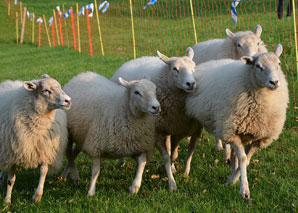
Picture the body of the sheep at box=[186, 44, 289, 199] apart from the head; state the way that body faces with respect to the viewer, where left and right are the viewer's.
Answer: facing the viewer and to the right of the viewer

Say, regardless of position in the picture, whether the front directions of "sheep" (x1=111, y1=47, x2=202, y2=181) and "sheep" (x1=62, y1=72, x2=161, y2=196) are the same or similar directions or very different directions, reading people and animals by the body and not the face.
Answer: same or similar directions

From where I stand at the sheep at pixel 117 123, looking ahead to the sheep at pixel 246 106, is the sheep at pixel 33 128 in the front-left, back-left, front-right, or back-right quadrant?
back-right

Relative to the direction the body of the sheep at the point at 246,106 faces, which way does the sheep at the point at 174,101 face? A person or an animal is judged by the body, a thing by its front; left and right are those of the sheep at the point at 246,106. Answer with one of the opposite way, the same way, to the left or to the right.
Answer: the same way

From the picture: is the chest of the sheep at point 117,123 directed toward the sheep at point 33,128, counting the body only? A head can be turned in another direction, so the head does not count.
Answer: no

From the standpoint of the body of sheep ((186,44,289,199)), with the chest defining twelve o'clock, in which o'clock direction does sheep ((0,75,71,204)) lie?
sheep ((0,75,71,204)) is roughly at 4 o'clock from sheep ((186,44,289,199)).

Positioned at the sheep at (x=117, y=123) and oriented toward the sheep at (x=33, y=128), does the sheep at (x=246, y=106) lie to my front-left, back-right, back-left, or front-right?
back-left

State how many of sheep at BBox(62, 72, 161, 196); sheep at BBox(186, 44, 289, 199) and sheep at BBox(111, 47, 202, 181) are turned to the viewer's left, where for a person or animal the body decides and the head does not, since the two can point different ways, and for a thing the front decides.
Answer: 0

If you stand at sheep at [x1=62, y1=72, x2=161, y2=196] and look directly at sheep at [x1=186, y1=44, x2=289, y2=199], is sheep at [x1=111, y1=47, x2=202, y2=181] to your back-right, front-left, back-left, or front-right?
front-left

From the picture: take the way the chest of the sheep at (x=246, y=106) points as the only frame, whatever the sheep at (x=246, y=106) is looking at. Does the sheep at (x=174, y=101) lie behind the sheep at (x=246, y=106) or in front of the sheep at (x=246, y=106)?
behind

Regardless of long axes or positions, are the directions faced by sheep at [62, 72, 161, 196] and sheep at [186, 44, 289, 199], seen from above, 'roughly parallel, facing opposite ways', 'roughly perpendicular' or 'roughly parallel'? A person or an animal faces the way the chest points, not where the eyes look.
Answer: roughly parallel

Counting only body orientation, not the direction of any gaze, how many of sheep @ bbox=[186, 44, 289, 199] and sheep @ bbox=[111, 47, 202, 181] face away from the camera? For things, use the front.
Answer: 0
